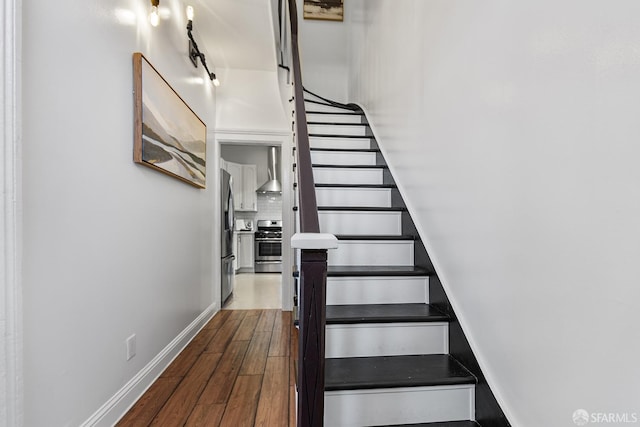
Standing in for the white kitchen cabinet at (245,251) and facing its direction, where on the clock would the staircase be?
The staircase is roughly at 12 o'clock from the white kitchen cabinet.

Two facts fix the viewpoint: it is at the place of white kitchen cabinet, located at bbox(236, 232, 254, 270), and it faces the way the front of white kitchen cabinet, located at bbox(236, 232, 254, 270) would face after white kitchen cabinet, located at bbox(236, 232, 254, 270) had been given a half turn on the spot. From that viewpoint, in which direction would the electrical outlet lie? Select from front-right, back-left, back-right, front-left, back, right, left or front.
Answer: back

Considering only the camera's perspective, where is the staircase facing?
facing the viewer

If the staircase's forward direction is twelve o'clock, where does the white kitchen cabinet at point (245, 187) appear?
The white kitchen cabinet is roughly at 5 o'clock from the staircase.

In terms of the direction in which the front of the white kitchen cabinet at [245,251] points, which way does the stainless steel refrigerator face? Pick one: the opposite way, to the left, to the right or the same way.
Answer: to the left

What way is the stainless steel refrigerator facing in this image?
to the viewer's right

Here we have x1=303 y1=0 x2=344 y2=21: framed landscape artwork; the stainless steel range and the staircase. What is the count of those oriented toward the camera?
3

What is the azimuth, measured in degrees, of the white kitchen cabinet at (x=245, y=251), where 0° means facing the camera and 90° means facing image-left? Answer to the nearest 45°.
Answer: approximately 0°

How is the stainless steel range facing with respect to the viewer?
toward the camera

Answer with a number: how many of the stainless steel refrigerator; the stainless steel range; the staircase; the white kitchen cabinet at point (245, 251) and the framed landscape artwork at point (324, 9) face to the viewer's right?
1

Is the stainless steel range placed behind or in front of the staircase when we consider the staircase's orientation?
behind

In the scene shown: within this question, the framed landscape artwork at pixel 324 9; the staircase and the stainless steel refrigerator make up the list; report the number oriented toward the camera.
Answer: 2
